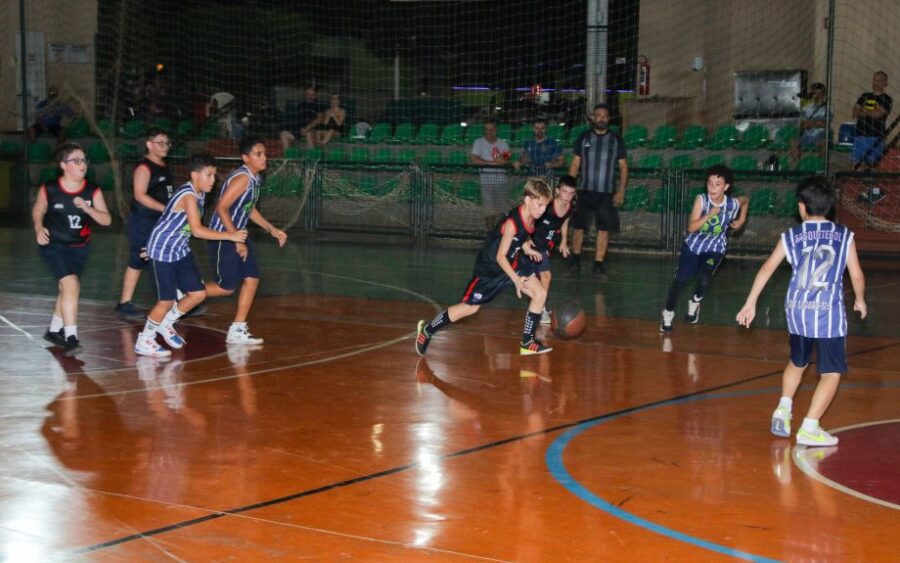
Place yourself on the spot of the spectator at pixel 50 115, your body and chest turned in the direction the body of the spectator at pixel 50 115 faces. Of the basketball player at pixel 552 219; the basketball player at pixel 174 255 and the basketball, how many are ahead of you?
3

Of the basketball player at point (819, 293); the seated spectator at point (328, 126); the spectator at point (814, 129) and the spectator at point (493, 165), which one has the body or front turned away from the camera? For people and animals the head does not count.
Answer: the basketball player

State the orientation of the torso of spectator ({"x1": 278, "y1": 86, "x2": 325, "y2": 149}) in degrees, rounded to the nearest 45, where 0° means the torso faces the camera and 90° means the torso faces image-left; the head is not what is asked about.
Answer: approximately 45°

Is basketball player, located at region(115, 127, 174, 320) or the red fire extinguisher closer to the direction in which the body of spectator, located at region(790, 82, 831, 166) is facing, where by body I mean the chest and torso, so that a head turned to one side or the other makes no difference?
the basketball player

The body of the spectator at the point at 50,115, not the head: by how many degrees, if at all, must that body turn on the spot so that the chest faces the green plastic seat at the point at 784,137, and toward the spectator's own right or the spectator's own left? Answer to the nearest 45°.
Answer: approximately 45° to the spectator's own left

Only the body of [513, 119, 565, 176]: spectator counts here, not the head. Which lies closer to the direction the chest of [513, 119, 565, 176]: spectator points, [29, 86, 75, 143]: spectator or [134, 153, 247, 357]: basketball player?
the basketball player

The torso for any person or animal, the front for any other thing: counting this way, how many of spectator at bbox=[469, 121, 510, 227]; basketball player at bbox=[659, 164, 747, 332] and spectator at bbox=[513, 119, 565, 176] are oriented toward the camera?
3

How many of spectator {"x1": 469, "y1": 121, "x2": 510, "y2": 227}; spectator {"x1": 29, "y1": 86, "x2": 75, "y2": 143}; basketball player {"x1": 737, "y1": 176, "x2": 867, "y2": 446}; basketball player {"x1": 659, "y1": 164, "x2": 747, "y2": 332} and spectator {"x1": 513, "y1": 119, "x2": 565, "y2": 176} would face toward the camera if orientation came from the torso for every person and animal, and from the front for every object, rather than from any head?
4

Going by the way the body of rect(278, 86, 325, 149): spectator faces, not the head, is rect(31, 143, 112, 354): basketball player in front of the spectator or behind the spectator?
in front

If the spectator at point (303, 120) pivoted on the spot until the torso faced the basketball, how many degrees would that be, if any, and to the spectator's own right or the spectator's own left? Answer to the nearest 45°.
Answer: approximately 45° to the spectator's own left

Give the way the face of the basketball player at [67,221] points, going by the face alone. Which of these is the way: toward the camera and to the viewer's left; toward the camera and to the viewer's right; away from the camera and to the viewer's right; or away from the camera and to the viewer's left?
toward the camera and to the viewer's right

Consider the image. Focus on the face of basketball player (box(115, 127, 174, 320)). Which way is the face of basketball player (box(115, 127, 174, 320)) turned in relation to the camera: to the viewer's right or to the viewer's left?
to the viewer's right

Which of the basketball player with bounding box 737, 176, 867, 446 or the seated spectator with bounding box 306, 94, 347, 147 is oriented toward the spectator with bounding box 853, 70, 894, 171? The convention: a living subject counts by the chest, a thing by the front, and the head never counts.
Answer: the basketball player

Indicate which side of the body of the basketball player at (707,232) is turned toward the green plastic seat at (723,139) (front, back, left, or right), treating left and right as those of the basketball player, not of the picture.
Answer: back

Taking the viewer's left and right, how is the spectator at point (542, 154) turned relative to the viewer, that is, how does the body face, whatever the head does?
facing the viewer

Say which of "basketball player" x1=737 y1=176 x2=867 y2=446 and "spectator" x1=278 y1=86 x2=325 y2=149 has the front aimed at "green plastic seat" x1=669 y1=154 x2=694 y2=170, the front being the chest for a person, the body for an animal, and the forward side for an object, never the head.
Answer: the basketball player

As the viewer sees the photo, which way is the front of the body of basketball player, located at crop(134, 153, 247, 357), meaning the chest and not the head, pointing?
to the viewer's right

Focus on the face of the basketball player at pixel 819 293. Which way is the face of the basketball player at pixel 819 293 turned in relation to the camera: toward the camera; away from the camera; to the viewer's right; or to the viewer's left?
away from the camera

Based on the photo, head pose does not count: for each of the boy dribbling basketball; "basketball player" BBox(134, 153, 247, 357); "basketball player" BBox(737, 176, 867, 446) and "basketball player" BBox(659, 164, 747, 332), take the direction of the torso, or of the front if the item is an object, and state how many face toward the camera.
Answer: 1

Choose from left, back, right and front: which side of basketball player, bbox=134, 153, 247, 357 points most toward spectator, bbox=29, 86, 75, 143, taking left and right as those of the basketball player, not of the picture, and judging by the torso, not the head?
left

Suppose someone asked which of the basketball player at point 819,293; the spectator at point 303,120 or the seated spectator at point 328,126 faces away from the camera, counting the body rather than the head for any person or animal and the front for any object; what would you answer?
the basketball player
